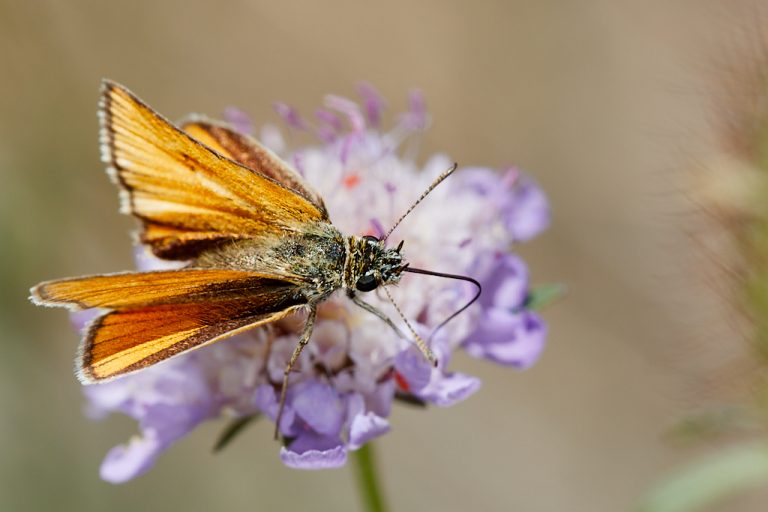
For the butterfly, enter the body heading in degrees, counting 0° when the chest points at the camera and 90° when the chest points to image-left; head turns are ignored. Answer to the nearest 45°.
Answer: approximately 270°
